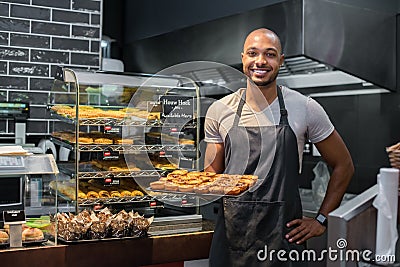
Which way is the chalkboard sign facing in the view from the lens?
facing the viewer

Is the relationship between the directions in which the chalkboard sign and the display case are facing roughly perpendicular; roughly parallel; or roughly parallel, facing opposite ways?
roughly parallel

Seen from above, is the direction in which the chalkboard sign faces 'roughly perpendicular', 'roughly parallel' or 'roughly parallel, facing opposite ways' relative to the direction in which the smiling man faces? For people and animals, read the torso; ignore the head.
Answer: roughly parallel

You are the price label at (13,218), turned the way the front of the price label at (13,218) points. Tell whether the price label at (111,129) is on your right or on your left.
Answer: on your left

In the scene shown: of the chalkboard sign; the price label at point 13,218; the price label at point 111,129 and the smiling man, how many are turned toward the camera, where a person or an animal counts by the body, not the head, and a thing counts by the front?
4

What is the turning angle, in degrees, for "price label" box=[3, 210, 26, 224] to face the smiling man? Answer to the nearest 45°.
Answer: approximately 90° to its left

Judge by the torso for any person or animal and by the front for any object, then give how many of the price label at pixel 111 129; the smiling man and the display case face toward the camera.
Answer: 3

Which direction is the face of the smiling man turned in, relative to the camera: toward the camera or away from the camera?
toward the camera

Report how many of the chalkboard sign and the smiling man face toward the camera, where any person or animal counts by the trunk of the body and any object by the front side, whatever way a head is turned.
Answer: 2

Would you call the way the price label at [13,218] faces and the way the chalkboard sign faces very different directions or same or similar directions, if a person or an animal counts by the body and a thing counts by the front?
same or similar directions

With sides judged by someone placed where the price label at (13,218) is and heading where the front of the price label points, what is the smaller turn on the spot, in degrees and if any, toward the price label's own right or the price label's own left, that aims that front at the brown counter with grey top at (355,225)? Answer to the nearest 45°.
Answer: approximately 45° to the price label's own left

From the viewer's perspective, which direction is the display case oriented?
toward the camera

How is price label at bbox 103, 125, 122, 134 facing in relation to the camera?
toward the camera

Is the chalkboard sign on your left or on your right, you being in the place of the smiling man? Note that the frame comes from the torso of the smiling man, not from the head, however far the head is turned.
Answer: on your right
